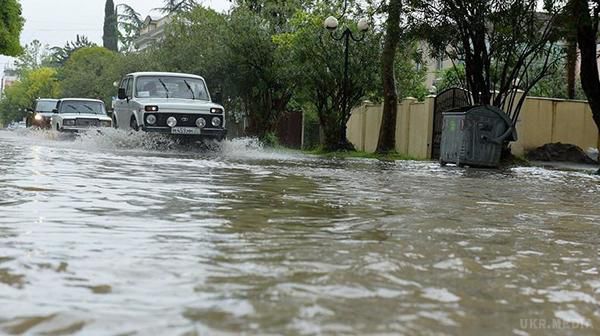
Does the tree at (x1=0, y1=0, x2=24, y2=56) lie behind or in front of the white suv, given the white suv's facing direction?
behind

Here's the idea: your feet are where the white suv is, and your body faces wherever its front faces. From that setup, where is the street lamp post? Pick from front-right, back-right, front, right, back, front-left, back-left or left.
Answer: left

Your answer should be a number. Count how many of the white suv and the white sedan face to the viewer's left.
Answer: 0

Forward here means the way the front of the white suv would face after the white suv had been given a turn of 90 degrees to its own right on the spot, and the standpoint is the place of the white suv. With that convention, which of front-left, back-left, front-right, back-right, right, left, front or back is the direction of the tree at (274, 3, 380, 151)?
back

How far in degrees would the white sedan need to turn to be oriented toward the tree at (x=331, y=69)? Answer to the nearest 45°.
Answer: approximately 90° to its left

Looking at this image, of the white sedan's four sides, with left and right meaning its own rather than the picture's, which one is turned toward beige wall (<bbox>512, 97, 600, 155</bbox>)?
left

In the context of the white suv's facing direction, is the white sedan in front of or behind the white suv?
behind

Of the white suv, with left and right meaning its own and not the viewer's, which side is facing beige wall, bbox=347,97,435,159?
left

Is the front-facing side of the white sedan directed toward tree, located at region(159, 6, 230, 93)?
no

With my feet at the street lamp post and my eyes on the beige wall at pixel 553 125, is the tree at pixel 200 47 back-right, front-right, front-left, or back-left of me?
back-left

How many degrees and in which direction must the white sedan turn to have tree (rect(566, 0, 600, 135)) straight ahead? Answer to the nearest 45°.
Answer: approximately 45° to its left

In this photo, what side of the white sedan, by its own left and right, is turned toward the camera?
front

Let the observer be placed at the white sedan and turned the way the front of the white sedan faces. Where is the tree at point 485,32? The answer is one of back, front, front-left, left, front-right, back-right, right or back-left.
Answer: front-left

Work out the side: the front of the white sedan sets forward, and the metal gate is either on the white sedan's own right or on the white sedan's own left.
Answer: on the white sedan's own left

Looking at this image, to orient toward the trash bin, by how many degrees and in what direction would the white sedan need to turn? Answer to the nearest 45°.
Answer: approximately 45° to its left
